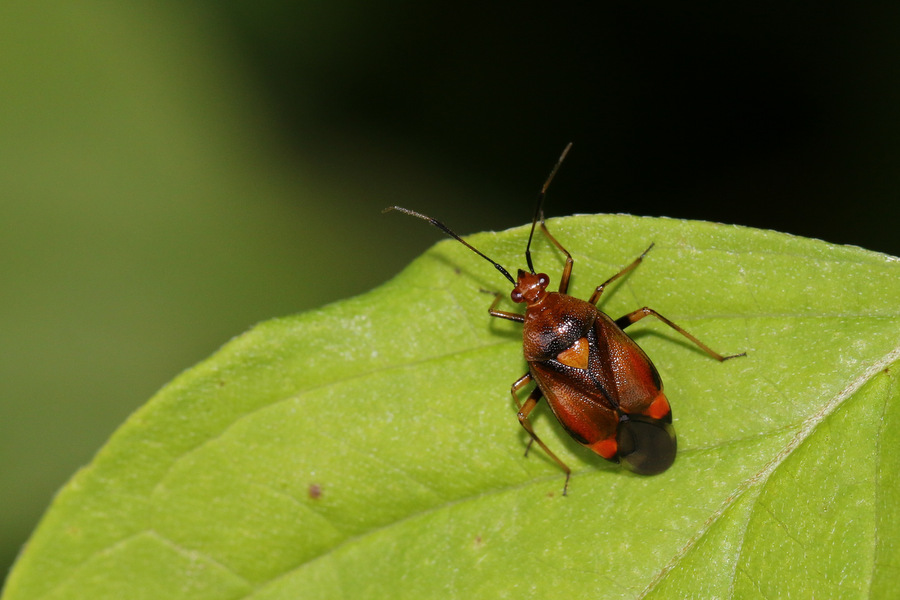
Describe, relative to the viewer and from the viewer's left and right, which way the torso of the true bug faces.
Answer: facing away from the viewer and to the left of the viewer
